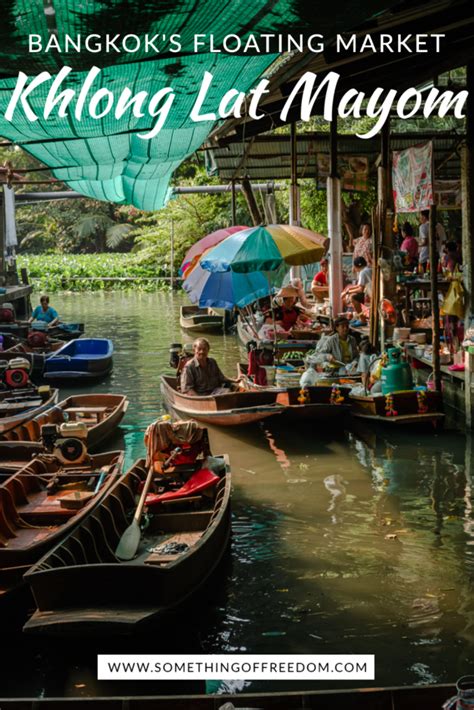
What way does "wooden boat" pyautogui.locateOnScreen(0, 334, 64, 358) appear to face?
to the viewer's right

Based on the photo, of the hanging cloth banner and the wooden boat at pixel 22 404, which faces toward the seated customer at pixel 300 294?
the wooden boat

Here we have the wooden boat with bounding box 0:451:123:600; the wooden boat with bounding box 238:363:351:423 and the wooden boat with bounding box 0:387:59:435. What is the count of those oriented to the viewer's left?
1

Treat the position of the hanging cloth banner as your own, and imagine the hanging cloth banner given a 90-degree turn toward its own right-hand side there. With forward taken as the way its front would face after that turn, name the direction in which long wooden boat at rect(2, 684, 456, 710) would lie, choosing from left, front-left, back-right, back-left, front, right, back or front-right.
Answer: back-left

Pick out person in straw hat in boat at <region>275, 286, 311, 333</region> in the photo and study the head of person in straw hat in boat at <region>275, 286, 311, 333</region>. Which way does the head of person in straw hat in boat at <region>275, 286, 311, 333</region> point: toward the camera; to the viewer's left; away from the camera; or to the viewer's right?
toward the camera

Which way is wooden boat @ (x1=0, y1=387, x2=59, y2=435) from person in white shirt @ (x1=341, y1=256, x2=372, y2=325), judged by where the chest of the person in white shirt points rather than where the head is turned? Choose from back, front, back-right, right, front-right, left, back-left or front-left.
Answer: front-left

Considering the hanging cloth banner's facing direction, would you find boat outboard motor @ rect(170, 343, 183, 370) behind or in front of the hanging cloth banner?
in front

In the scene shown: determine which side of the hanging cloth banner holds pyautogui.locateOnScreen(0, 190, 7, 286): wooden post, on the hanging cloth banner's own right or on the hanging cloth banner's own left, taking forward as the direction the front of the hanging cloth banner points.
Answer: on the hanging cloth banner's own right

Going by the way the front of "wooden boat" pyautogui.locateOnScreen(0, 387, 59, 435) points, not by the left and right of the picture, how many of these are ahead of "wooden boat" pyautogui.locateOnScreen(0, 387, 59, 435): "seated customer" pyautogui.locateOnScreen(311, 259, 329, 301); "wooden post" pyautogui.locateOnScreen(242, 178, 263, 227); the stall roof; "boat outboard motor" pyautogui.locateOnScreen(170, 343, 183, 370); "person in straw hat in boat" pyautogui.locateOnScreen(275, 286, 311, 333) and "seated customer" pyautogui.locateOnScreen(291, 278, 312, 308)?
6

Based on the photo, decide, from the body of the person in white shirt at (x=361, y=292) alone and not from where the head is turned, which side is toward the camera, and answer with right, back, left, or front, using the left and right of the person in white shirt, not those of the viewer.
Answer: left

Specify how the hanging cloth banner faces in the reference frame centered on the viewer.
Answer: facing the viewer and to the left of the viewer

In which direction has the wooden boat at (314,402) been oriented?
to the viewer's left

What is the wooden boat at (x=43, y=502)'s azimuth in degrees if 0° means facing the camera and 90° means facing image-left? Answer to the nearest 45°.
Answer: approximately 225°

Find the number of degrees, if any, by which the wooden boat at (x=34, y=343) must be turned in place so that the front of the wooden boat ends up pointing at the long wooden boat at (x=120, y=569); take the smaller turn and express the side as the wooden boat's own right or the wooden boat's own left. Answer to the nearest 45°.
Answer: approximately 90° to the wooden boat's own right

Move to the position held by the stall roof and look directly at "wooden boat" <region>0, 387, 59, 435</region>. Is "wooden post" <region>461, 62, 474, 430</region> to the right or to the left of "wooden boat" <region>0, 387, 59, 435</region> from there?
left

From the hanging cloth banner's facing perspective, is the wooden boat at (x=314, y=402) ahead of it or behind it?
ahead
